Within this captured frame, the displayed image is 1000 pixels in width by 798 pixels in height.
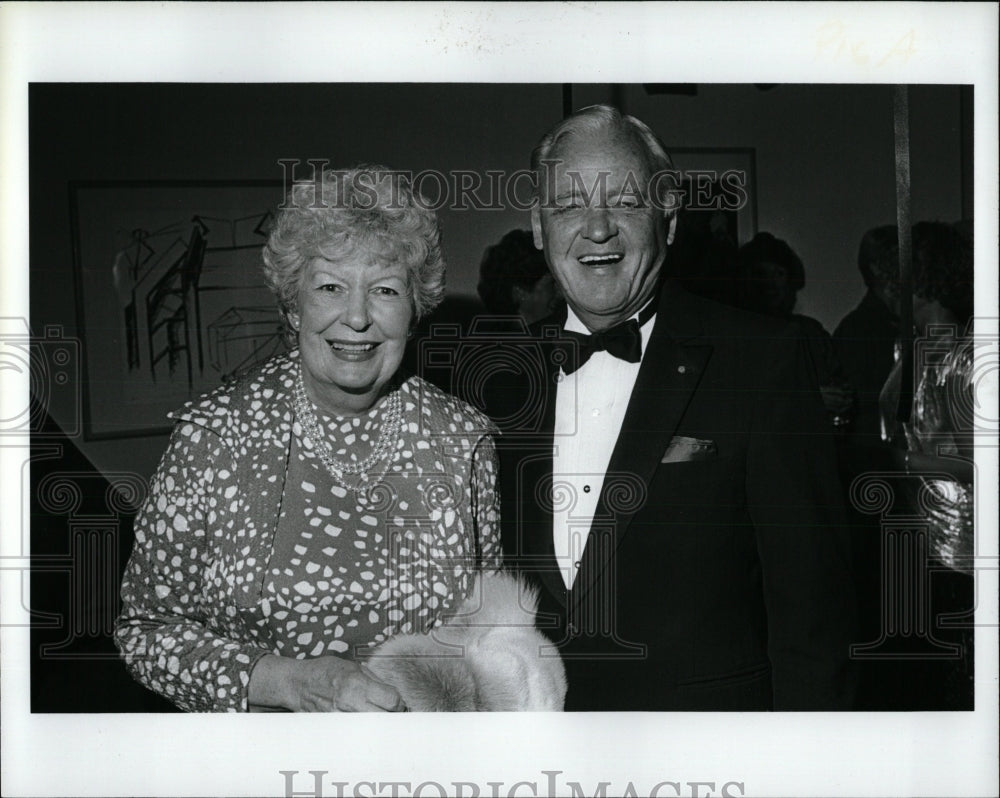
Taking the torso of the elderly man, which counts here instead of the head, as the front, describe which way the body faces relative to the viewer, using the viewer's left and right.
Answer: facing the viewer and to the left of the viewer

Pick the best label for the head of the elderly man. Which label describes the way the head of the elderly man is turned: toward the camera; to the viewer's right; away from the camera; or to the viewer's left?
toward the camera

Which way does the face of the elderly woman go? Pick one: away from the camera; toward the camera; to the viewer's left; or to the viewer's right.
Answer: toward the camera

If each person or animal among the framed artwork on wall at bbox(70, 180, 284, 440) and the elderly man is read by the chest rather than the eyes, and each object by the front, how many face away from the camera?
0

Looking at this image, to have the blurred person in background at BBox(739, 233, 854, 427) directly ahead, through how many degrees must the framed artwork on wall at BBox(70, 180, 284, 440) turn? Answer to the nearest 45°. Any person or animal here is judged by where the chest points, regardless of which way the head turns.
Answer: approximately 90° to its left

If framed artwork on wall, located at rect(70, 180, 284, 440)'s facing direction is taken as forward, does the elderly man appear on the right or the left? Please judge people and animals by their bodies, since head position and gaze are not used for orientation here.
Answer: on its left

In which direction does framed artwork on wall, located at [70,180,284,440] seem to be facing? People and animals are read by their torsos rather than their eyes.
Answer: toward the camera

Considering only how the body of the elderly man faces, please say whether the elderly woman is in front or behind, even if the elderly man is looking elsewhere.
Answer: in front
